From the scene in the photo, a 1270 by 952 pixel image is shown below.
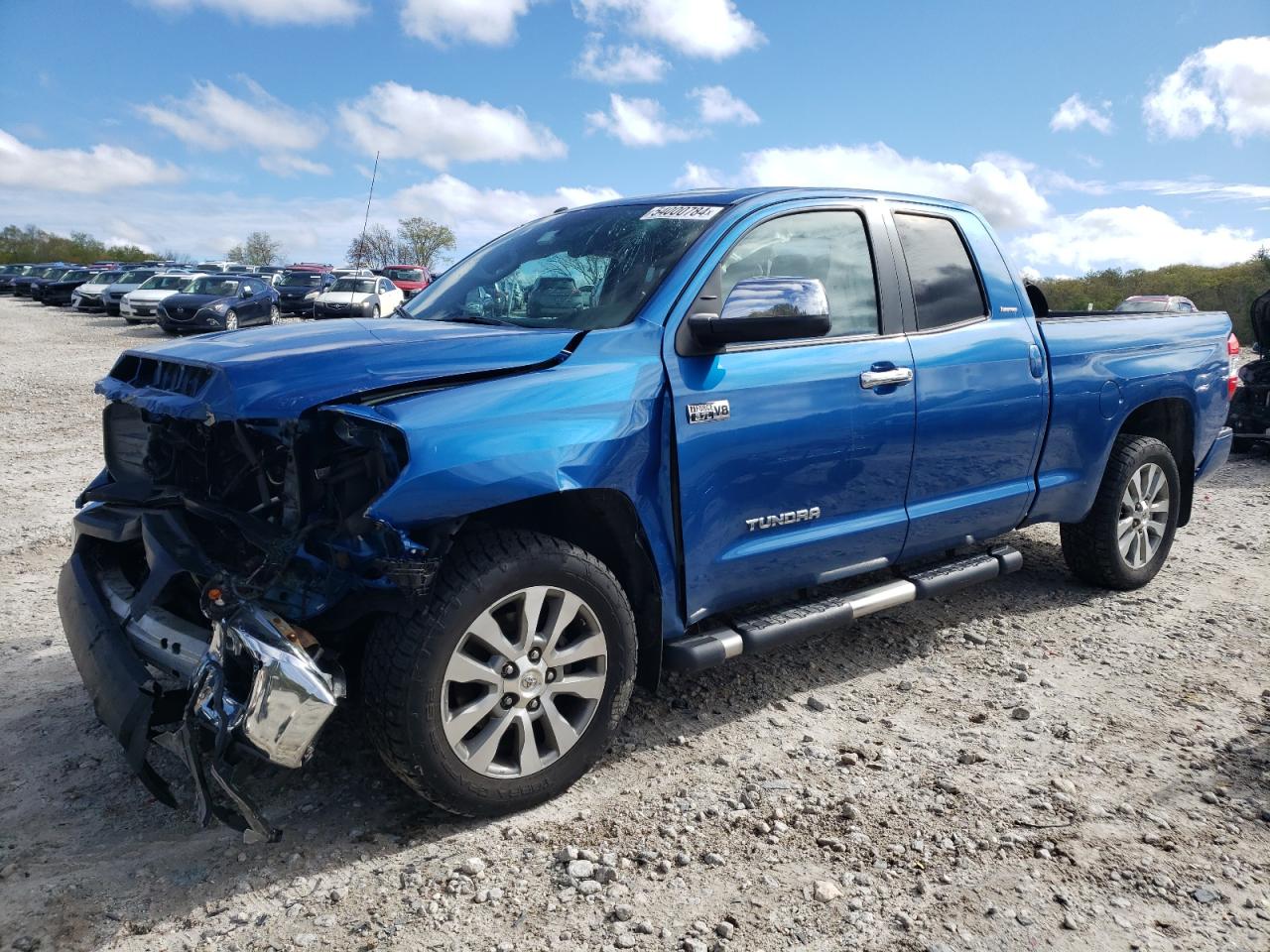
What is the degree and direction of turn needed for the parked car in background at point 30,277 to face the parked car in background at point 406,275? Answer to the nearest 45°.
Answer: approximately 90° to its left

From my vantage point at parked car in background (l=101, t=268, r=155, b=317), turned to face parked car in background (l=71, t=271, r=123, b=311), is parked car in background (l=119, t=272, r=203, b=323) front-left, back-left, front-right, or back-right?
back-left

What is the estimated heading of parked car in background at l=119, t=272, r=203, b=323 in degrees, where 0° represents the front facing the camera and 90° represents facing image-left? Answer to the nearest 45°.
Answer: approximately 45°

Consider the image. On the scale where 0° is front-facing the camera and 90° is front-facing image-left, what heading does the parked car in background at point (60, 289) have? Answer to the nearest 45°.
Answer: approximately 45°

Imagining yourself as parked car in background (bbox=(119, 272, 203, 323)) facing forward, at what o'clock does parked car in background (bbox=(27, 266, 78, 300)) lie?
parked car in background (bbox=(27, 266, 78, 300)) is roughly at 4 o'clock from parked car in background (bbox=(119, 272, 203, 323)).

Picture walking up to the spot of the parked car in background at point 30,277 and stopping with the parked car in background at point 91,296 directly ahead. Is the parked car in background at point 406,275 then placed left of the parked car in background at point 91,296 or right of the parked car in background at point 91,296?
left

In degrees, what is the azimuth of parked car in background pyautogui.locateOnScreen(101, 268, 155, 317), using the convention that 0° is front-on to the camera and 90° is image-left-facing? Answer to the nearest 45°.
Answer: approximately 45°

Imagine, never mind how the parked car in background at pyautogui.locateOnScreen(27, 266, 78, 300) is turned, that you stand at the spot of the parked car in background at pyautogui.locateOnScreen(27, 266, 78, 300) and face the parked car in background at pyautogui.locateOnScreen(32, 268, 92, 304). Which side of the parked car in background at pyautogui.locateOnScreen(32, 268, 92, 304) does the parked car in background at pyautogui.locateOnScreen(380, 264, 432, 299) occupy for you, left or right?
left
